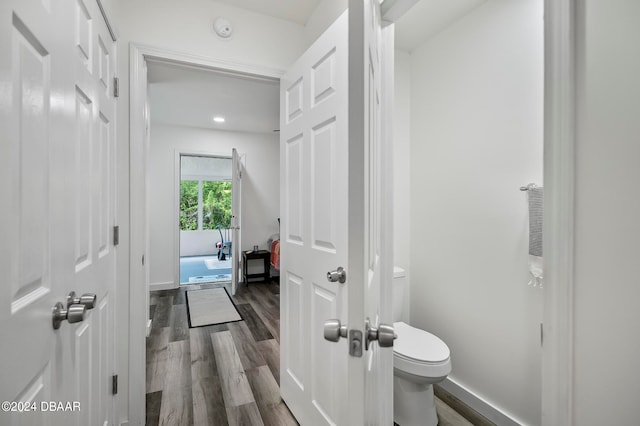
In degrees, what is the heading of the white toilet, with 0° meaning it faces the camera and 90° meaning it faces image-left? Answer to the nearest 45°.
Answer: approximately 315°

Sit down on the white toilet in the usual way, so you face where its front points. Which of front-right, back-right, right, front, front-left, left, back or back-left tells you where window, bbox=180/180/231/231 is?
back

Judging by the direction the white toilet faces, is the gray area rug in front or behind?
behind

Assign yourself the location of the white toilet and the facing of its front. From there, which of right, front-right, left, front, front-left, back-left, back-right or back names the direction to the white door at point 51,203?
right

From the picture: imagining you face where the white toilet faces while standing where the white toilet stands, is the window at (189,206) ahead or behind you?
behind

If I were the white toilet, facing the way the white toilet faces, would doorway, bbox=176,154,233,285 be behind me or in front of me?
behind

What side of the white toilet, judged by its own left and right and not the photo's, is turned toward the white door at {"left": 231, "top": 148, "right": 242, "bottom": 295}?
back

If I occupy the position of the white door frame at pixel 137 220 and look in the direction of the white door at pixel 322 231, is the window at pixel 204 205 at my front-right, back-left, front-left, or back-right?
back-left
